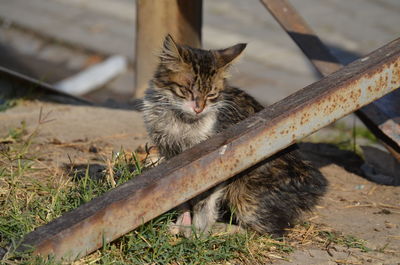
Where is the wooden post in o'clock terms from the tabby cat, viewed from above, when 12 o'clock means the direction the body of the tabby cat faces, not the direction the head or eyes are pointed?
The wooden post is roughly at 4 o'clock from the tabby cat.

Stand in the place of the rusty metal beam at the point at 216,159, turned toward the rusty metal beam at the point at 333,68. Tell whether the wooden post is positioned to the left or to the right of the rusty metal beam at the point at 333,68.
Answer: left

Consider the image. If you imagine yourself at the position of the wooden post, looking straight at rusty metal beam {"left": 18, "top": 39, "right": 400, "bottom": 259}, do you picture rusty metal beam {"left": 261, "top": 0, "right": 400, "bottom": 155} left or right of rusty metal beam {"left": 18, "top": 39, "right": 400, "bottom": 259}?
left

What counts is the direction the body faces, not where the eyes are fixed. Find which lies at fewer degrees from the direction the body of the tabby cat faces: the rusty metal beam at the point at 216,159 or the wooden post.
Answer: the rusty metal beam

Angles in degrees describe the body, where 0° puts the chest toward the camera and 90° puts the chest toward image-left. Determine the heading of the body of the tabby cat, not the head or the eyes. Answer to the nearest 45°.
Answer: approximately 45°

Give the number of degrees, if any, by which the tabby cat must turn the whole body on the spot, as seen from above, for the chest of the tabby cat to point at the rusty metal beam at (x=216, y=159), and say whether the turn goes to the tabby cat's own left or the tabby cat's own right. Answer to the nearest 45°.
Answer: approximately 45° to the tabby cat's own left
